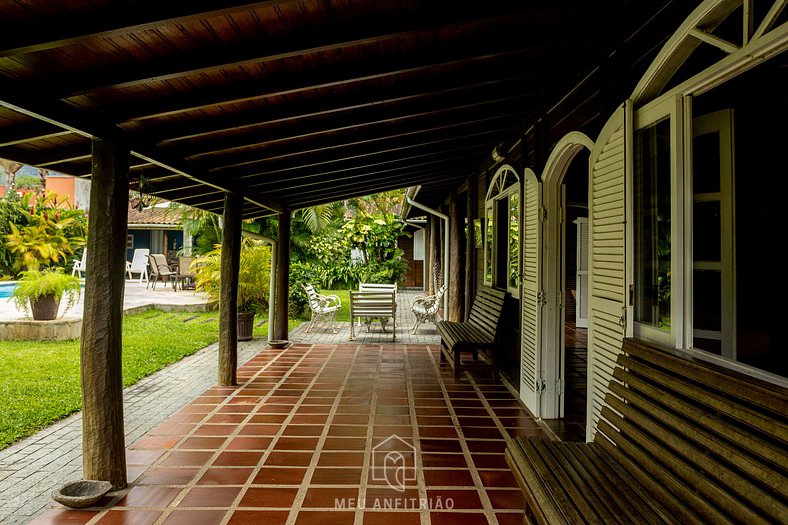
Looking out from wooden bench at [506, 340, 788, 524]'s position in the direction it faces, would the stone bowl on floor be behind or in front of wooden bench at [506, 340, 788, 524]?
in front

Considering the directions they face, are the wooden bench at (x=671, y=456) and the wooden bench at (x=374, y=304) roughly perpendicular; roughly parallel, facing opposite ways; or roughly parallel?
roughly perpendicular

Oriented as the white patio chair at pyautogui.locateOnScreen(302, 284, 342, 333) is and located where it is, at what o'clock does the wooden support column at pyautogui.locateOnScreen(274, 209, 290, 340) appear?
The wooden support column is roughly at 4 o'clock from the white patio chair.

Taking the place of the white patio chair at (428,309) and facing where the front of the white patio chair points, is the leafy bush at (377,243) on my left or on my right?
on my right

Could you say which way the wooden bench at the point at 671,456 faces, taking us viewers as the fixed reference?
facing the viewer and to the left of the viewer

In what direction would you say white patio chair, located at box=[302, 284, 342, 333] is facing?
to the viewer's right

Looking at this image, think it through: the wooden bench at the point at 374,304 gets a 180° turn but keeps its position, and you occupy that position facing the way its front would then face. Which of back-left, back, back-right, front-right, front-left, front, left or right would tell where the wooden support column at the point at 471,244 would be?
left

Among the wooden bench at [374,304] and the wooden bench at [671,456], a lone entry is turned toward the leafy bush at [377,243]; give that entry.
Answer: the wooden bench at [374,304]

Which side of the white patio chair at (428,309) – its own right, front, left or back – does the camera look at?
left

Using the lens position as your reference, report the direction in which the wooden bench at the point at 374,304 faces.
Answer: facing away from the viewer

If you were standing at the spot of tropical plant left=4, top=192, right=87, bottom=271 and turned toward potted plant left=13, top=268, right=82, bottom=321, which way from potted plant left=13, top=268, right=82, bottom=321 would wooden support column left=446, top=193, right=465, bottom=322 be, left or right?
left

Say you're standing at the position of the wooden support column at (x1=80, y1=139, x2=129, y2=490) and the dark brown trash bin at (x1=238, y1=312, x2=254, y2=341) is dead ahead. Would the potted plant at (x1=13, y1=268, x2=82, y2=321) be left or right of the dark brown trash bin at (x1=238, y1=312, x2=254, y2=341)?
left

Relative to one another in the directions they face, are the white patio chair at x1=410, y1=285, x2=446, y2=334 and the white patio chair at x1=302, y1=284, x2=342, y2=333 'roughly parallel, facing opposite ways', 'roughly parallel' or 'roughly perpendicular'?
roughly parallel, facing opposite ways

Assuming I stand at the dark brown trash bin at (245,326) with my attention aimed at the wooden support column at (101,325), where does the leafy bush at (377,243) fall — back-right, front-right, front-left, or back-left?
back-left

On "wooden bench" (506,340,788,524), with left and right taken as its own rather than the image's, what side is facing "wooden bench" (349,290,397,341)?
right
